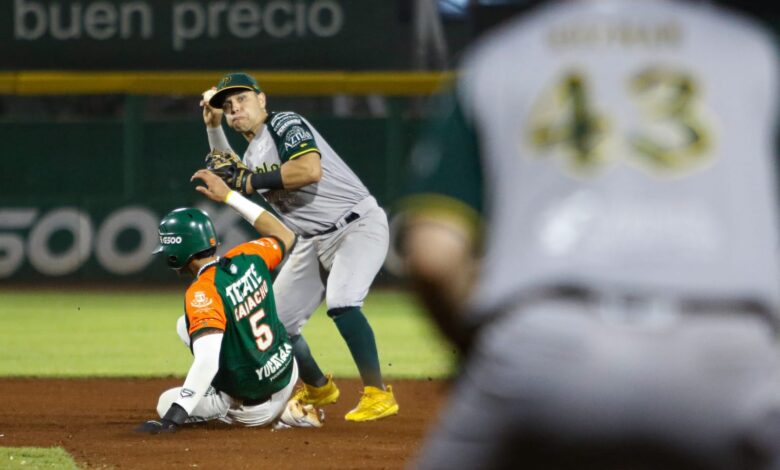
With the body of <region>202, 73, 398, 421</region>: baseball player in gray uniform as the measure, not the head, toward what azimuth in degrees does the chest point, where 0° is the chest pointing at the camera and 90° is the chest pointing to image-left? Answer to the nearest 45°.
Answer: approximately 45°

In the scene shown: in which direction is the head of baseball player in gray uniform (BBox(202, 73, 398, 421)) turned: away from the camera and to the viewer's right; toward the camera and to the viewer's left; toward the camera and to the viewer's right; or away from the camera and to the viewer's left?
toward the camera and to the viewer's left

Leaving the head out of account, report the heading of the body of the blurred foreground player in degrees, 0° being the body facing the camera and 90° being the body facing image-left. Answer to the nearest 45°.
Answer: approximately 180°
